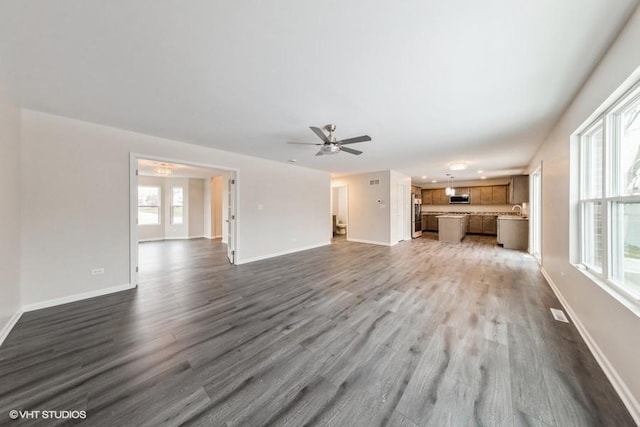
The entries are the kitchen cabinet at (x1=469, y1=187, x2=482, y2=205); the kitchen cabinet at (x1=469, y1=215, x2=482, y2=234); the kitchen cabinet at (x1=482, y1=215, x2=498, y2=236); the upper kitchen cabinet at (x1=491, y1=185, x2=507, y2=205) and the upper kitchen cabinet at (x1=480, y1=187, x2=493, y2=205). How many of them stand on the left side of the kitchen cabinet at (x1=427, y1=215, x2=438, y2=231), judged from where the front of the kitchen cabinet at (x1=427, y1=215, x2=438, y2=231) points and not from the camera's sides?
5

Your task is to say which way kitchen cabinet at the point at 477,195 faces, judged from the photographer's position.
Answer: facing the viewer

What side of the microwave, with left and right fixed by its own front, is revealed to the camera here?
front

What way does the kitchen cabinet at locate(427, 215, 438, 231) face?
toward the camera

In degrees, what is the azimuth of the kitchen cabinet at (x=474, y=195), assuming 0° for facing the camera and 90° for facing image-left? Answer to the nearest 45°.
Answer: approximately 0°

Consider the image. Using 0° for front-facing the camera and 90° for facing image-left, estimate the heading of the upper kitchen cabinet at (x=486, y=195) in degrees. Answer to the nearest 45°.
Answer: approximately 0°

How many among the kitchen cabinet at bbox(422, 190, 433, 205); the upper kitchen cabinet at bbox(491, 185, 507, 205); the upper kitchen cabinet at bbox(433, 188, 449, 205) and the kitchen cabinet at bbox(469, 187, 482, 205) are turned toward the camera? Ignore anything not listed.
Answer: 4

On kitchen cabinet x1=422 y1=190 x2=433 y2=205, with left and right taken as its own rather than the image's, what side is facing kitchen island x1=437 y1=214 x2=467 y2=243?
front

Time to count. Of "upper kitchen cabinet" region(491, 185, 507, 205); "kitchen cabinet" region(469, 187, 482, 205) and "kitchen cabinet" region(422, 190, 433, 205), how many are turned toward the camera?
3

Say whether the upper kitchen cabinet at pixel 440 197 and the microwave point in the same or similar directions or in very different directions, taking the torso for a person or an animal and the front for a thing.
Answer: same or similar directions

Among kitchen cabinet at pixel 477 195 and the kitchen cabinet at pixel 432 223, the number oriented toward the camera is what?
2
